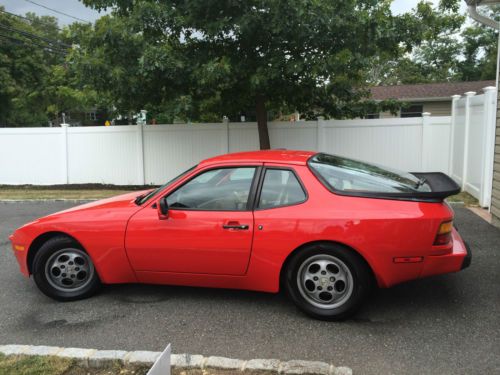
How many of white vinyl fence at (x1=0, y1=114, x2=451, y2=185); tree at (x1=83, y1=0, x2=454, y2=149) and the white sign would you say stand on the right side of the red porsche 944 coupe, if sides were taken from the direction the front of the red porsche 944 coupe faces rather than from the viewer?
2

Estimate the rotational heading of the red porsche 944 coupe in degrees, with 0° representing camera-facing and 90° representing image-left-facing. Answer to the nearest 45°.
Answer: approximately 90°

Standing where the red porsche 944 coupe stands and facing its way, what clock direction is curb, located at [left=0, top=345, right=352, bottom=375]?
The curb is roughly at 10 o'clock from the red porsche 944 coupe.

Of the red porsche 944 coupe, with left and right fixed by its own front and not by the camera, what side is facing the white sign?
left

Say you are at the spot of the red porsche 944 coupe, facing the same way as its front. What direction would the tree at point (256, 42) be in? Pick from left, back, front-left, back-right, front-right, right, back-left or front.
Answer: right

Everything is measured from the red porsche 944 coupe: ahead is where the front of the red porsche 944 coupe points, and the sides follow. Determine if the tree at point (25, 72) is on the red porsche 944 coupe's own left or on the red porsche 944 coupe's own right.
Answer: on the red porsche 944 coupe's own right

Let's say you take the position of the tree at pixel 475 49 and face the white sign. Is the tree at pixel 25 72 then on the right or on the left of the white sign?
right

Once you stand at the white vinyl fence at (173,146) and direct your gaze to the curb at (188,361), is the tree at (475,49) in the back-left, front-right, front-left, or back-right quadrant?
back-left
